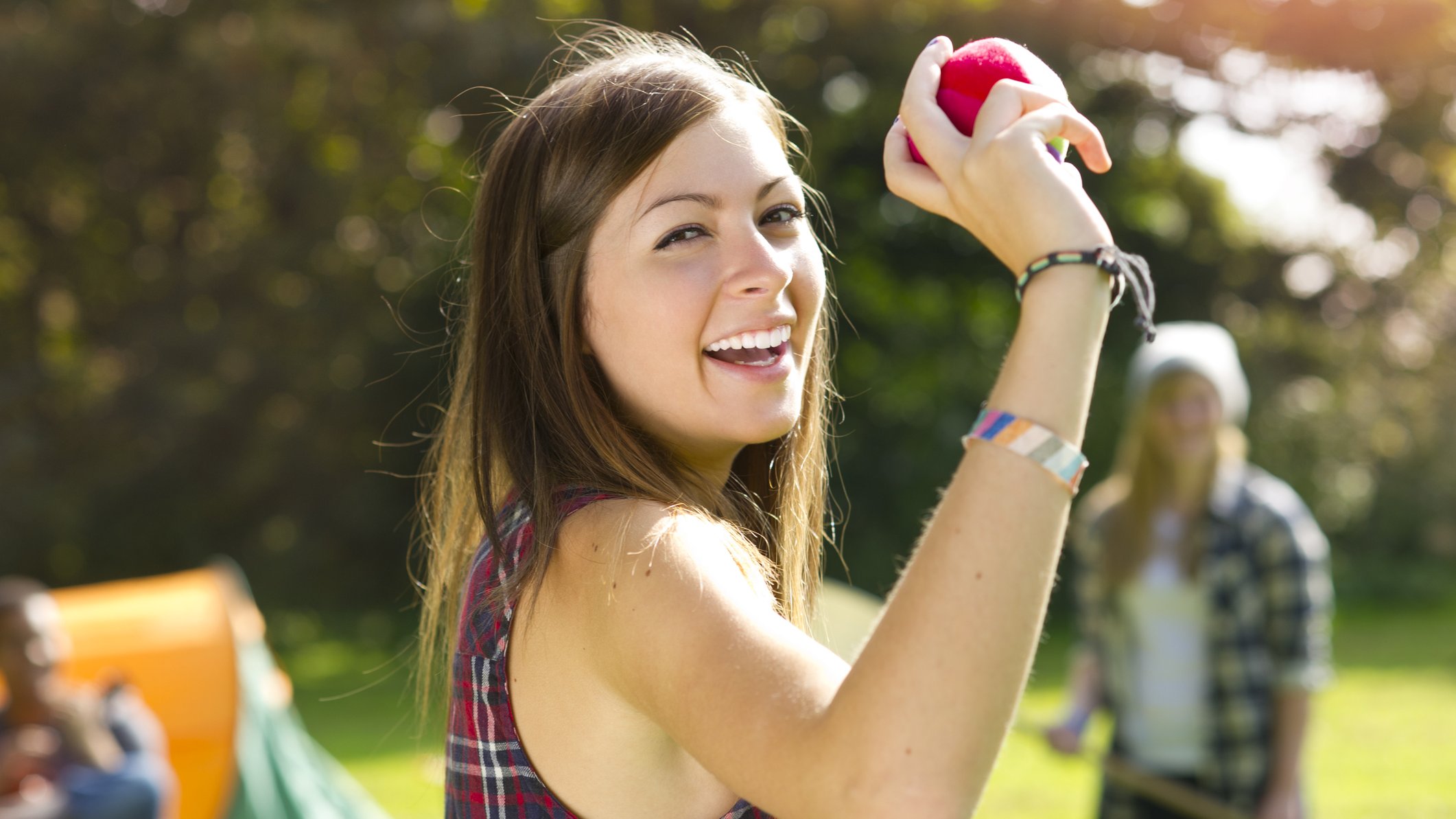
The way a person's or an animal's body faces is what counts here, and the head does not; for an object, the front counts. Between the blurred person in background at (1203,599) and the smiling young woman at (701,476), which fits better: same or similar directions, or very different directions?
very different directions

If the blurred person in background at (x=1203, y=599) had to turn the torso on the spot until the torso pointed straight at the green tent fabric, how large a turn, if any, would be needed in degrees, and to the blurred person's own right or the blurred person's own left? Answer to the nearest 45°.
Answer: approximately 45° to the blurred person's own right

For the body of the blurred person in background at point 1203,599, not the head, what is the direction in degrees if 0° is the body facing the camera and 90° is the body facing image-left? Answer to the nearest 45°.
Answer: approximately 45°

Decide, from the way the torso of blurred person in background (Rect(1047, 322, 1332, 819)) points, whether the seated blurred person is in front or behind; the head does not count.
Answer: in front

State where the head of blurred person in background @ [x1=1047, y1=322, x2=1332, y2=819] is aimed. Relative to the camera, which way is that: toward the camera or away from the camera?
toward the camera

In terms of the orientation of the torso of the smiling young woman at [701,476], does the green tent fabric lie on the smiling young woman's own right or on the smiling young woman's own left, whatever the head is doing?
on the smiling young woman's own left

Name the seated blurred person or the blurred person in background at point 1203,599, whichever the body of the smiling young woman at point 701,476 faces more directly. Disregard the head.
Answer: the blurred person in background

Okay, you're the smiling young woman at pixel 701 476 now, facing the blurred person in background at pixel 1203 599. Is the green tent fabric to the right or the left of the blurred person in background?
left
